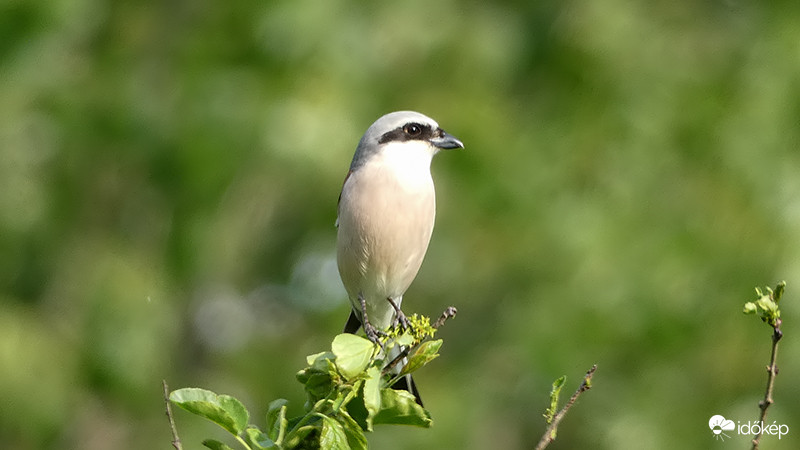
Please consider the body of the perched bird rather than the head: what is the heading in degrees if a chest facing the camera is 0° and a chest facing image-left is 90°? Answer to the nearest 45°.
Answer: approximately 315°
